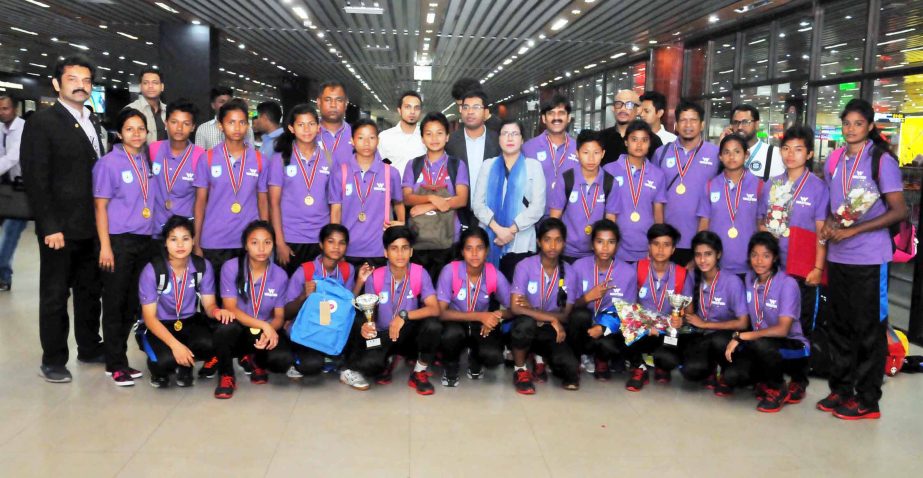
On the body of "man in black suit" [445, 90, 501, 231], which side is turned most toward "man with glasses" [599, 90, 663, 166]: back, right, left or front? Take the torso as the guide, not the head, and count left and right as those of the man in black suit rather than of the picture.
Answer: left

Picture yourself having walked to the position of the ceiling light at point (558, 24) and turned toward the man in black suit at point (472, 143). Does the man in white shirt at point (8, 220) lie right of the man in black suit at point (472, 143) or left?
right

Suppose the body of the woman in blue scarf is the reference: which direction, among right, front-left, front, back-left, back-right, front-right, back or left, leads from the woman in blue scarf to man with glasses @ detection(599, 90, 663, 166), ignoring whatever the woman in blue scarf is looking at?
back-left

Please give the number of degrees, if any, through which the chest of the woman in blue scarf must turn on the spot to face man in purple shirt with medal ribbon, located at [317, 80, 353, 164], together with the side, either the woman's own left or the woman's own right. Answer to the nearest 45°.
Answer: approximately 90° to the woman's own right

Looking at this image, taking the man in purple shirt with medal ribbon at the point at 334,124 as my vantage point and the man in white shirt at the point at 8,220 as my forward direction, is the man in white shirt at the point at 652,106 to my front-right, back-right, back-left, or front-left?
back-right

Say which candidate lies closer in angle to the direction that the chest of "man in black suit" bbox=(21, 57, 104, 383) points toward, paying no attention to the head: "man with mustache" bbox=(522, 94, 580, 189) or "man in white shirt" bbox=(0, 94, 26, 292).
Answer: the man with mustache

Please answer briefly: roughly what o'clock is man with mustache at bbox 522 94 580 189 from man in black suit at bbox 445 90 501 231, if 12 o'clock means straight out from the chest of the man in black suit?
The man with mustache is roughly at 9 o'clock from the man in black suit.

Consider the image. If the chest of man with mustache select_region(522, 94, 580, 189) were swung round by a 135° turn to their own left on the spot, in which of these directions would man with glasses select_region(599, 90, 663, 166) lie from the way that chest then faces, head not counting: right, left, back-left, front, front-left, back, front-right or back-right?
front

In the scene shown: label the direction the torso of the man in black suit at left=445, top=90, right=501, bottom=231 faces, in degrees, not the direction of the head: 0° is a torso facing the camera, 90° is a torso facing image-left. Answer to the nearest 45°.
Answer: approximately 0°
